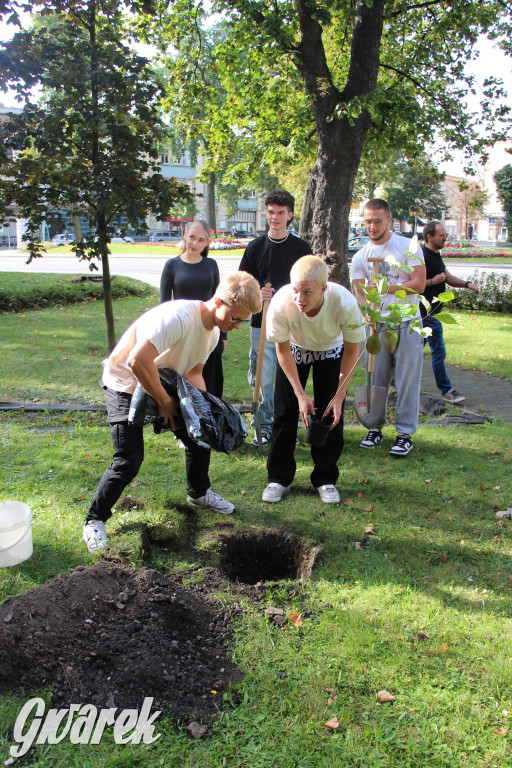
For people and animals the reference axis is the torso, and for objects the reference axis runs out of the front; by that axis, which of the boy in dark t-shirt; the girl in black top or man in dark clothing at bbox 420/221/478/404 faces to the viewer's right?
the man in dark clothing

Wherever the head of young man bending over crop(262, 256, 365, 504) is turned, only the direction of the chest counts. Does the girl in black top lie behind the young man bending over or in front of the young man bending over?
behind

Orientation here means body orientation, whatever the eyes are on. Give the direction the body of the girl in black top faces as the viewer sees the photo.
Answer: toward the camera

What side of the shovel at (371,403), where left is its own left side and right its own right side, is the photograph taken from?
front

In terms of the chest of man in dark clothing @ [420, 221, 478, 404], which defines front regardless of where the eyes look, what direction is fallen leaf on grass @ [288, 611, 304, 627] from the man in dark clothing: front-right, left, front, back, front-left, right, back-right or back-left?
right

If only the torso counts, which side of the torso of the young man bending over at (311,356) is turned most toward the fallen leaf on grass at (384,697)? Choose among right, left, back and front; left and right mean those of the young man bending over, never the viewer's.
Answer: front

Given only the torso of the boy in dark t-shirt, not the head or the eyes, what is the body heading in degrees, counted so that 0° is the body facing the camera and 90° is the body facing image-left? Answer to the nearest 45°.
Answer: approximately 0°

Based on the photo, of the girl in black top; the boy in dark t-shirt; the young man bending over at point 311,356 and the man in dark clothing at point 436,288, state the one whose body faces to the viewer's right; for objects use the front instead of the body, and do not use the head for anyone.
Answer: the man in dark clothing

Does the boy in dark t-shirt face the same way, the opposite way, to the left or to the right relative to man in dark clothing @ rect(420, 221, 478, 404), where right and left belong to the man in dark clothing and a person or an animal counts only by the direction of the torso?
to the right

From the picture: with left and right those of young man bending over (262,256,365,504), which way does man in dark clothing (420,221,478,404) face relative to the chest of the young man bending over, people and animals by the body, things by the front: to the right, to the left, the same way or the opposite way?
to the left

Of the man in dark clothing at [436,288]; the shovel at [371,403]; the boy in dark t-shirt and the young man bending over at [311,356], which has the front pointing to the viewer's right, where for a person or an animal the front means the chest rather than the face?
the man in dark clothing

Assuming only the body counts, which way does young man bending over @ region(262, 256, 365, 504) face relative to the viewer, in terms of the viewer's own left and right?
facing the viewer

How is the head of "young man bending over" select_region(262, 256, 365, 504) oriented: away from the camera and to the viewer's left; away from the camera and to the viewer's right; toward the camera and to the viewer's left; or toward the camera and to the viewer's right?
toward the camera and to the viewer's left

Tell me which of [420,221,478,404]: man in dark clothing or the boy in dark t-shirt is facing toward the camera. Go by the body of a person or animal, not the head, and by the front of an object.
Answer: the boy in dark t-shirt

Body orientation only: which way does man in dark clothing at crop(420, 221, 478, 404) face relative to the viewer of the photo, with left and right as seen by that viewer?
facing to the right of the viewer

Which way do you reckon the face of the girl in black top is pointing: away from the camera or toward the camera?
toward the camera
